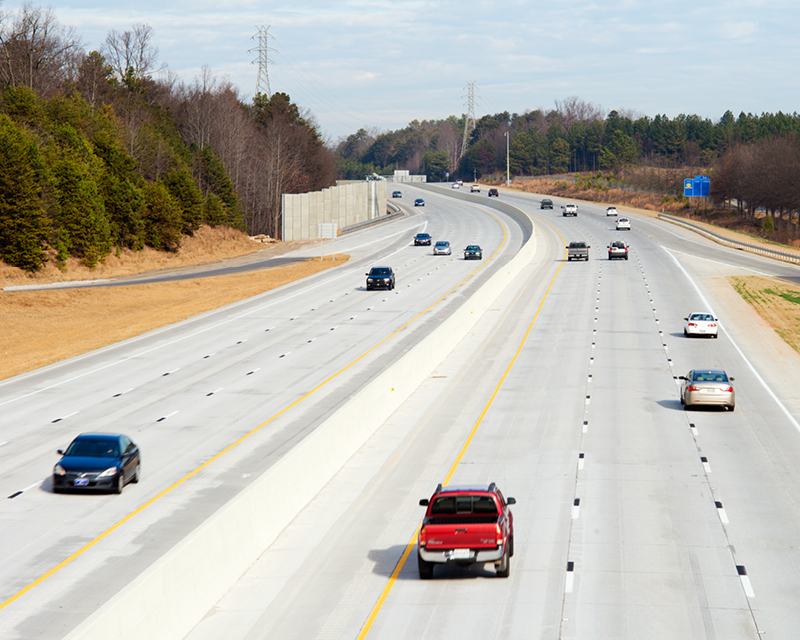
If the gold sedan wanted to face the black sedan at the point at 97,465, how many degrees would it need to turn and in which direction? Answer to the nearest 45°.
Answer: approximately 135° to its left

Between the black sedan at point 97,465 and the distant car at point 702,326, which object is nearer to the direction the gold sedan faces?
the distant car

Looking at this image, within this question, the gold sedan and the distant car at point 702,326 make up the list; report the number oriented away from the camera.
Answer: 2

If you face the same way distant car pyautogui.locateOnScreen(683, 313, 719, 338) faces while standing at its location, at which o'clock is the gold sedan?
The gold sedan is roughly at 6 o'clock from the distant car.

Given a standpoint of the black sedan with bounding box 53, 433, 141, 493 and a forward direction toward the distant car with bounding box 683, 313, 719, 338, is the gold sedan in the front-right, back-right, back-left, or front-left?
front-right

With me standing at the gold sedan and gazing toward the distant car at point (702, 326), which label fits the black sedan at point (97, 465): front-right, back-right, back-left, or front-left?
back-left

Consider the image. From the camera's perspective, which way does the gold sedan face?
away from the camera

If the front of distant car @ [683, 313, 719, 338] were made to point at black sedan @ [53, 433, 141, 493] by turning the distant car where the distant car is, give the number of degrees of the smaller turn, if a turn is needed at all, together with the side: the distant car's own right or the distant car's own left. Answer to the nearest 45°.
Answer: approximately 135° to the distant car's own left

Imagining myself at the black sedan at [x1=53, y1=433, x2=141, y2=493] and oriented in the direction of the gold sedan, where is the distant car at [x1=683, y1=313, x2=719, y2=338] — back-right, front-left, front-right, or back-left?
front-left

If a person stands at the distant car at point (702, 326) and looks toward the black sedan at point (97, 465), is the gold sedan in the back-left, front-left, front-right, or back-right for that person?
front-left

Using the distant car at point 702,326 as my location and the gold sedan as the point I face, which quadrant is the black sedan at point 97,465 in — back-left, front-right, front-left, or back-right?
front-right

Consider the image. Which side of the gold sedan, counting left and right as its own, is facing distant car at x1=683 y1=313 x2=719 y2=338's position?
front

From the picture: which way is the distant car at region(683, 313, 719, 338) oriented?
away from the camera
